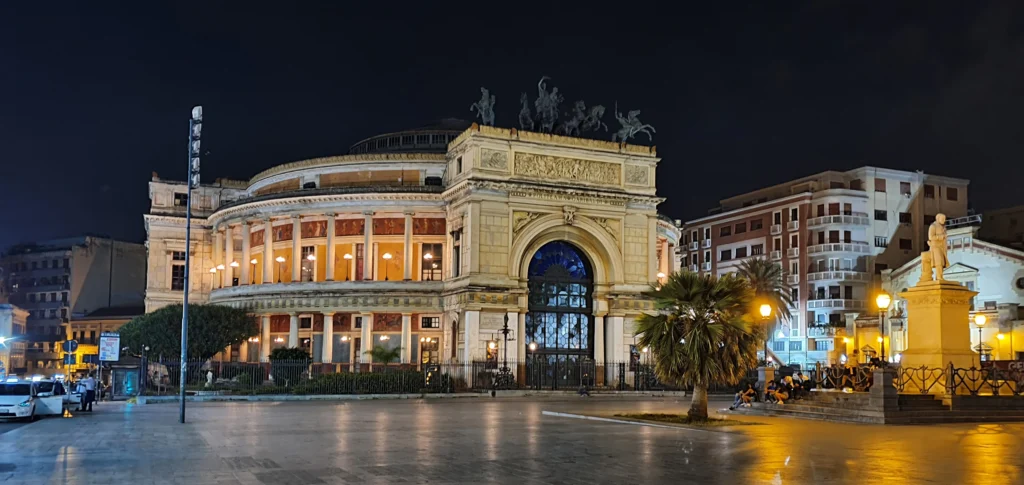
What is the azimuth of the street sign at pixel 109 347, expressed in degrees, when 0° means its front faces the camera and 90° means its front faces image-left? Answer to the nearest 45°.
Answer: approximately 0°

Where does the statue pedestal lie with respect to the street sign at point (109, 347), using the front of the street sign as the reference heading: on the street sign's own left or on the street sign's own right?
on the street sign's own left

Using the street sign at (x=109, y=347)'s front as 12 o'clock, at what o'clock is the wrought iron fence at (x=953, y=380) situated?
The wrought iron fence is roughly at 10 o'clock from the street sign.

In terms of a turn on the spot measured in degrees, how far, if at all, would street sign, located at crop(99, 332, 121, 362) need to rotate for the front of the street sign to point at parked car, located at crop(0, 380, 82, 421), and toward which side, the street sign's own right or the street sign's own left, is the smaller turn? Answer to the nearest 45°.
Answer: approximately 45° to the street sign's own right

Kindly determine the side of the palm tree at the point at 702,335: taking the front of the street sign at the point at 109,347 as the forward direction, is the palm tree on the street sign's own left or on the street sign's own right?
on the street sign's own left
